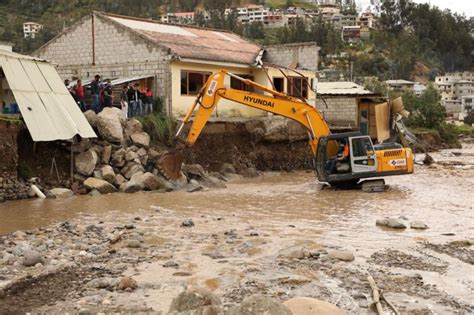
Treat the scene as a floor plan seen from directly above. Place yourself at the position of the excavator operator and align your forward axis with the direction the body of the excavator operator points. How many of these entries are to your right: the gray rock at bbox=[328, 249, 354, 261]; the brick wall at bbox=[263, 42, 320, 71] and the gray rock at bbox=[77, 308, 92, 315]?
1

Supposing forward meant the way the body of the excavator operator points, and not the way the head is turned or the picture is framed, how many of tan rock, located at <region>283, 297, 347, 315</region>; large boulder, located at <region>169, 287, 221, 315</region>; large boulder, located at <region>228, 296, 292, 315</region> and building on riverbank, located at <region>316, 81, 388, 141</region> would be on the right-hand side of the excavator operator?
1

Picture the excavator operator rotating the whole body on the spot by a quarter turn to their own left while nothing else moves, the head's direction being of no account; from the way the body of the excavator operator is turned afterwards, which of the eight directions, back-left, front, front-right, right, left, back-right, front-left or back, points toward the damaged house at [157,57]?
back-right

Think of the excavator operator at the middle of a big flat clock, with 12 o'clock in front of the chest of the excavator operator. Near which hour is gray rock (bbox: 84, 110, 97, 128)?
The gray rock is roughly at 12 o'clock from the excavator operator.

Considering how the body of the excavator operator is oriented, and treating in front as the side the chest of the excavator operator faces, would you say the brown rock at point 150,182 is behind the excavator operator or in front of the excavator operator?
in front

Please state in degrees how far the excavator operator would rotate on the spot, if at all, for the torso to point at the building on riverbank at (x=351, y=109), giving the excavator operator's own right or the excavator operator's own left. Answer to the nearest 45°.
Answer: approximately 90° to the excavator operator's own right

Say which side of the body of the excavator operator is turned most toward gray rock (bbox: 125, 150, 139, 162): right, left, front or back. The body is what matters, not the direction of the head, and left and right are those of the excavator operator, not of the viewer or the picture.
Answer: front

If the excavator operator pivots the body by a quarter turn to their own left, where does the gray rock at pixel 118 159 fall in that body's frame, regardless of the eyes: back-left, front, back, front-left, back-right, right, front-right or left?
right

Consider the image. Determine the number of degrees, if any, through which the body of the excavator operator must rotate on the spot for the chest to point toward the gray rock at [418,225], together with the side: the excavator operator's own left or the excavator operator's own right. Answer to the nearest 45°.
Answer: approximately 90° to the excavator operator's own left

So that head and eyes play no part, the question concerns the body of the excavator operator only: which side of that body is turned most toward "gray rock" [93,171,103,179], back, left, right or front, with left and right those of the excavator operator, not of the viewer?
front

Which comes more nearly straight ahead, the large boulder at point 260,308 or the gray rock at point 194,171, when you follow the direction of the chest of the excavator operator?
the gray rock

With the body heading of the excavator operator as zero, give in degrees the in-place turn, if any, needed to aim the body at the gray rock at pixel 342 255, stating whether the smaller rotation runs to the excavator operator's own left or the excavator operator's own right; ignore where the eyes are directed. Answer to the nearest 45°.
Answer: approximately 90° to the excavator operator's own left

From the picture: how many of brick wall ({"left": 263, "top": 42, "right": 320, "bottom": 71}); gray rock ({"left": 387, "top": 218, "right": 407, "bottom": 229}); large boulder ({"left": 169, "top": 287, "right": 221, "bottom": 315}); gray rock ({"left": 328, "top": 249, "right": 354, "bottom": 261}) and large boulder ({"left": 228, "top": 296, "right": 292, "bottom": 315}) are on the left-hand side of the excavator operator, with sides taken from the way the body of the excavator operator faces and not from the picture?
4

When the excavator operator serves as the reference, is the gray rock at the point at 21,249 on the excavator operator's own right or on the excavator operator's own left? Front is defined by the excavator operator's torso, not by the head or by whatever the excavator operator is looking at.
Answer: on the excavator operator's own left

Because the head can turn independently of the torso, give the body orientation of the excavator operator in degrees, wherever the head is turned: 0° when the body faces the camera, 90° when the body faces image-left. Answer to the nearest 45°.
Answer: approximately 90°
